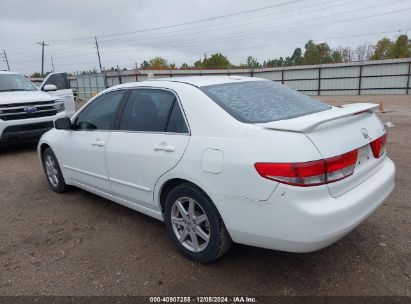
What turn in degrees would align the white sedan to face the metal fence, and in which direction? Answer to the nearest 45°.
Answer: approximately 45° to its right

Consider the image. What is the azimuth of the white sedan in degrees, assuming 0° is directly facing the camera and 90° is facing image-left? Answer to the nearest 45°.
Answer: approximately 135°
